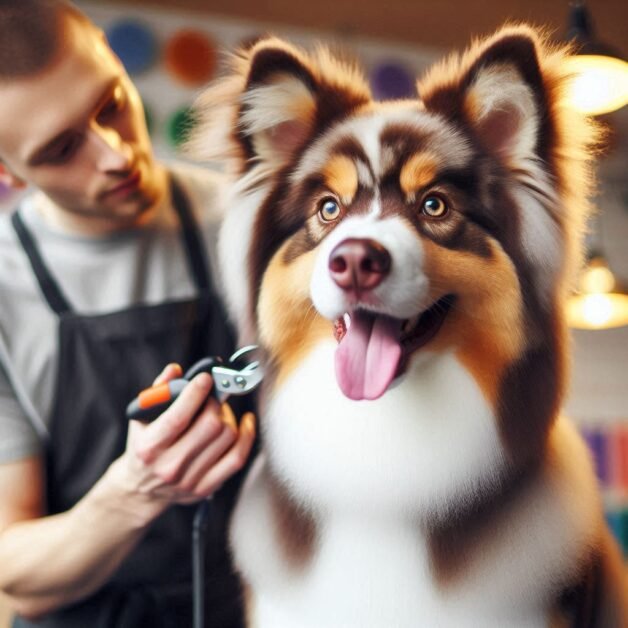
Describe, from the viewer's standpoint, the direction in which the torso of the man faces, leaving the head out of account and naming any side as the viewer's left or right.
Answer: facing the viewer and to the right of the viewer

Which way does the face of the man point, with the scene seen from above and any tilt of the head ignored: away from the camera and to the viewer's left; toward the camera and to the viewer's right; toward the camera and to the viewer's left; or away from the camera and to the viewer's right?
toward the camera and to the viewer's right
